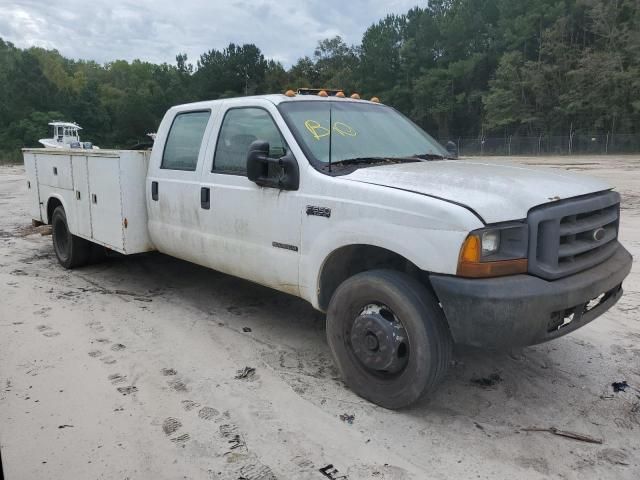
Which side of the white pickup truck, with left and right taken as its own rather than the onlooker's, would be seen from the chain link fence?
left

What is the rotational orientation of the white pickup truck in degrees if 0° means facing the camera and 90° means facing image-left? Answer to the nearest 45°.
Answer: approximately 315°

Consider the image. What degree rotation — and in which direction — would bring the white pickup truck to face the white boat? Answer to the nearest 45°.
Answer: approximately 180°
